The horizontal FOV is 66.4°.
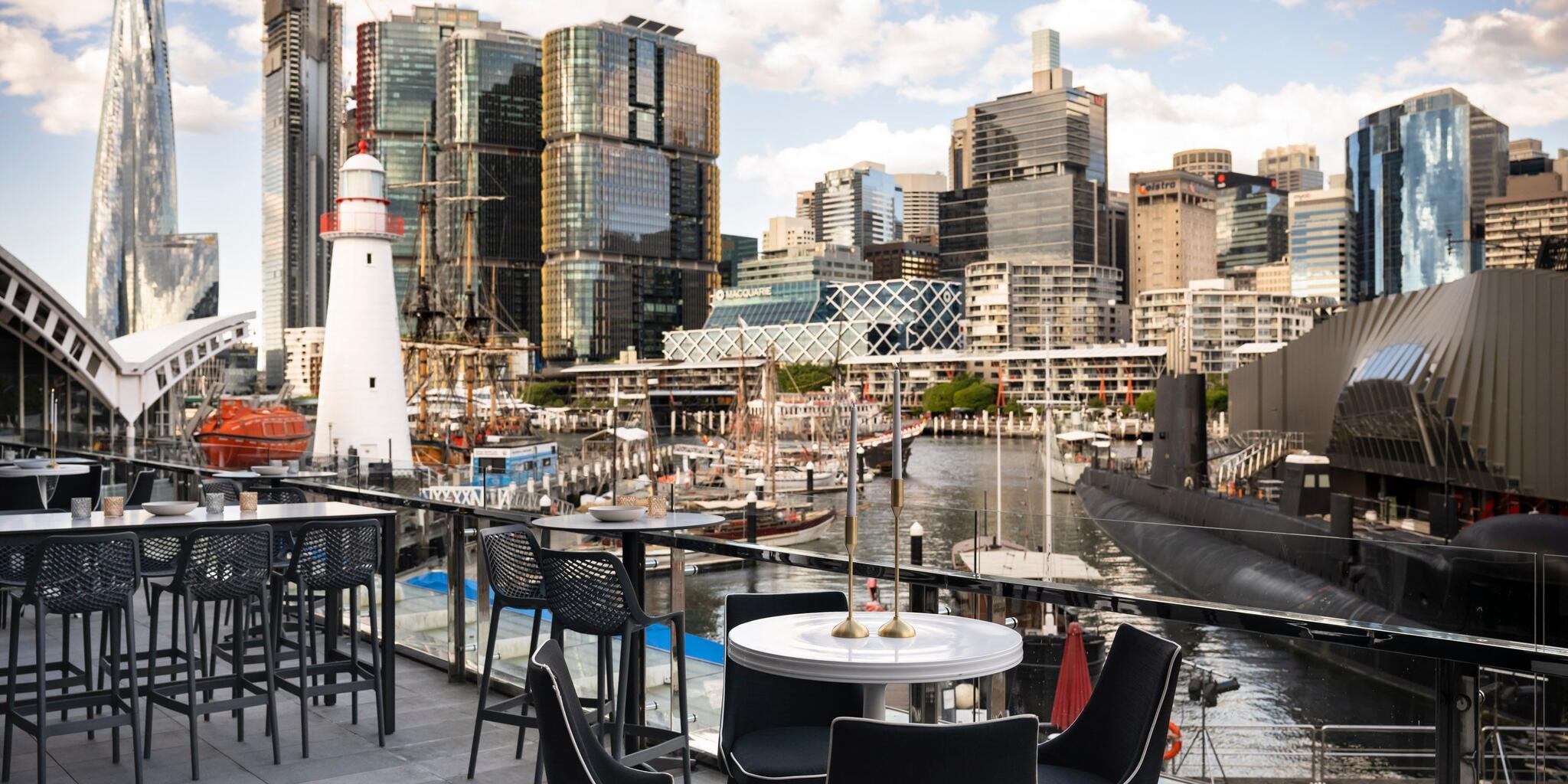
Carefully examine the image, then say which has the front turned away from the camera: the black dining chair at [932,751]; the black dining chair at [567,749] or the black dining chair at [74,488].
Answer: the black dining chair at [932,751]

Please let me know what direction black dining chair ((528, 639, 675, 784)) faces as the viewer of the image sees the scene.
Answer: facing to the right of the viewer

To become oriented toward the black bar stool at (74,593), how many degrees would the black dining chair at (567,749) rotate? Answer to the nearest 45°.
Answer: approximately 135° to its left

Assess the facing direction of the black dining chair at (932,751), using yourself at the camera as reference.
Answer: facing away from the viewer

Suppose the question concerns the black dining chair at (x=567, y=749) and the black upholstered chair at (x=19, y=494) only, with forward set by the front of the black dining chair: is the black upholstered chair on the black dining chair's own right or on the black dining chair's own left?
on the black dining chair's own left

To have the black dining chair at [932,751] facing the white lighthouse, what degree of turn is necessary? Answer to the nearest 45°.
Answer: approximately 45° to its left

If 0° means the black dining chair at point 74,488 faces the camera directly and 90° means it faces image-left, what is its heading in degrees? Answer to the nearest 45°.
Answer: approximately 90°

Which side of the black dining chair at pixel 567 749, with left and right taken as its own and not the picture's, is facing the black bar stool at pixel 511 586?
left

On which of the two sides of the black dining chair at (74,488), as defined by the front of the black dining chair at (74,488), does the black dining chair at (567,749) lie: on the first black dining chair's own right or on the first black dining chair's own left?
on the first black dining chair's own left

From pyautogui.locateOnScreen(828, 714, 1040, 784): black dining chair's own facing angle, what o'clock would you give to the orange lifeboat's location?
The orange lifeboat is roughly at 11 o'clock from the black dining chair.
